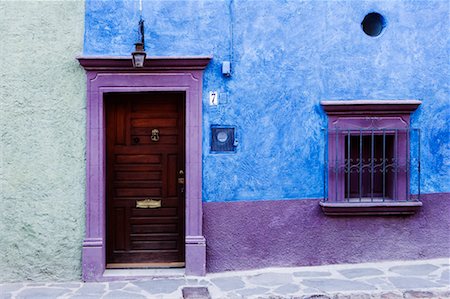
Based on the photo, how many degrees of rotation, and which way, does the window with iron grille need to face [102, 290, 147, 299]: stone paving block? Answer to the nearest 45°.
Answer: approximately 45° to its right

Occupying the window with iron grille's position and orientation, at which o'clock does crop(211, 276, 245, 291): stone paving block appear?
The stone paving block is roughly at 2 o'clock from the window with iron grille.

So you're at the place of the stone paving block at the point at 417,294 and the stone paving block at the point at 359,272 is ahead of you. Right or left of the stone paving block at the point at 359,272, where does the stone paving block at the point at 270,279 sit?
left

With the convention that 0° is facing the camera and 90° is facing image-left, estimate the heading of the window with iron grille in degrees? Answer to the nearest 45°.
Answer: approximately 0°

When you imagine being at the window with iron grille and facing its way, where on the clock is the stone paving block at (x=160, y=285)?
The stone paving block is roughly at 2 o'clock from the window with iron grille.

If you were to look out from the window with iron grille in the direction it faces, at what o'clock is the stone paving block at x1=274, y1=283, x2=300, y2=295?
The stone paving block is roughly at 1 o'clock from the window with iron grille.

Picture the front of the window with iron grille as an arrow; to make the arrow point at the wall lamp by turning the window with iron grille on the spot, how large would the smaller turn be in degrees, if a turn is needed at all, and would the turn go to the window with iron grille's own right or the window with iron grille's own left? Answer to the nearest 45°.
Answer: approximately 45° to the window with iron grille's own right

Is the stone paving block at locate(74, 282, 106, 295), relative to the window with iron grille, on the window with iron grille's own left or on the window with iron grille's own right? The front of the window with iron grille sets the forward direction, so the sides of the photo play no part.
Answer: on the window with iron grille's own right
